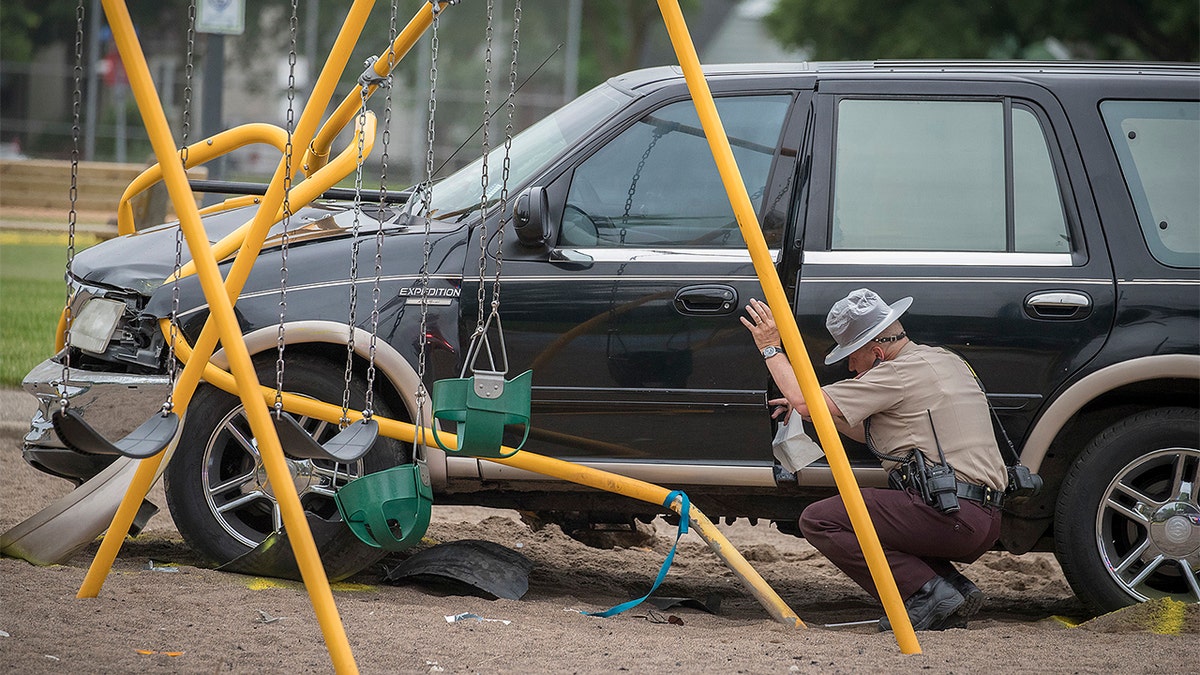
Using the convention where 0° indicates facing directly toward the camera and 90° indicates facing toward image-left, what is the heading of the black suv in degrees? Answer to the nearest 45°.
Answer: approximately 90°
